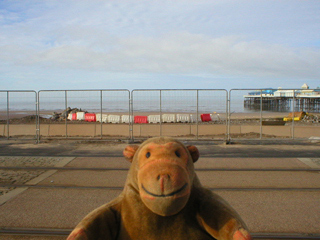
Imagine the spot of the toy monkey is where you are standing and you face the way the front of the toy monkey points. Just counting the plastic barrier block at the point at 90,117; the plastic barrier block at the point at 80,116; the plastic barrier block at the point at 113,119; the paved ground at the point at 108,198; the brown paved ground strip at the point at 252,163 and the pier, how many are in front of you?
0

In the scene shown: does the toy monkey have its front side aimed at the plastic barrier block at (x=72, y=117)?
no

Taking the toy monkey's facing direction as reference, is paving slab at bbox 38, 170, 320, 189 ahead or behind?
behind

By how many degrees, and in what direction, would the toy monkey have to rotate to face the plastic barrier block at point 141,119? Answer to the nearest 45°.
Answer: approximately 180°

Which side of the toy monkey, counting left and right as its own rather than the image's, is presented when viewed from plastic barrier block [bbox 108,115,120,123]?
back

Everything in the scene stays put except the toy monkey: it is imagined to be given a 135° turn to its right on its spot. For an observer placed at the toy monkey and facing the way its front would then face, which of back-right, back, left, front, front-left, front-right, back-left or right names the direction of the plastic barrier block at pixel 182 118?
front-right

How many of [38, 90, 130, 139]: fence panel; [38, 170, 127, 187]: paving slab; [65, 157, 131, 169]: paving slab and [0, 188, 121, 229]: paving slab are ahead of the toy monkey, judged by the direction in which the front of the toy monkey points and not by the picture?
0

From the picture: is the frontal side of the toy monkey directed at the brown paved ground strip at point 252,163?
no

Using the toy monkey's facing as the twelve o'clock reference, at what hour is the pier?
The pier is roughly at 7 o'clock from the toy monkey.

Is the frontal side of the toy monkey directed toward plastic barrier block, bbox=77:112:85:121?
no

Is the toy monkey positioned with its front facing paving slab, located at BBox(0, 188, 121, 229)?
no

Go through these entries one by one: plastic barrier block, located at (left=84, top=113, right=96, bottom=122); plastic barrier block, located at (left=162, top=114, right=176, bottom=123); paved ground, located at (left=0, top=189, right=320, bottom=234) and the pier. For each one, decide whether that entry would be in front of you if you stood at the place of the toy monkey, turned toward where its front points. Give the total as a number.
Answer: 0

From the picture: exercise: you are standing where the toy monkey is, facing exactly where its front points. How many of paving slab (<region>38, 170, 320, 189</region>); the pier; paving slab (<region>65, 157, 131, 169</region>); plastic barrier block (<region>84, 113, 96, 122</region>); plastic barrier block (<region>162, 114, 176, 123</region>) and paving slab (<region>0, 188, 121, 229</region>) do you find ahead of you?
0

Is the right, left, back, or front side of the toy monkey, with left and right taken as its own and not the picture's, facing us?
front

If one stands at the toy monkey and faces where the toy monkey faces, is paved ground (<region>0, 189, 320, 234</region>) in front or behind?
behind

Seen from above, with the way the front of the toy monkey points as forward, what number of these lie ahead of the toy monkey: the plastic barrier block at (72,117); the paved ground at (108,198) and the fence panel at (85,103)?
0

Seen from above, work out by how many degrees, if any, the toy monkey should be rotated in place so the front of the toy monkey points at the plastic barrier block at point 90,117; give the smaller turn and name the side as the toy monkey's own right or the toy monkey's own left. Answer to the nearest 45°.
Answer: approximately 180°
